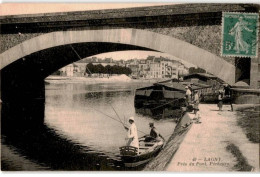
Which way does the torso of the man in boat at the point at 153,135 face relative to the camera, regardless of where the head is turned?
to the viewer's left

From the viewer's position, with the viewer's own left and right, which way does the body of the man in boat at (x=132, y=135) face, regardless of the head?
facing to the left of the viewer

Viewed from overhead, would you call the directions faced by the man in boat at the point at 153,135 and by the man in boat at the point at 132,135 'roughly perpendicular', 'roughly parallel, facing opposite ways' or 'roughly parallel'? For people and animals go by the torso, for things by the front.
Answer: roughly parallel
